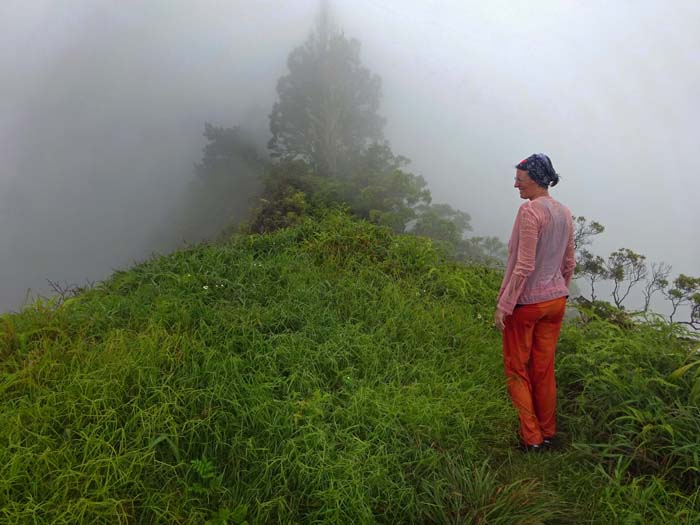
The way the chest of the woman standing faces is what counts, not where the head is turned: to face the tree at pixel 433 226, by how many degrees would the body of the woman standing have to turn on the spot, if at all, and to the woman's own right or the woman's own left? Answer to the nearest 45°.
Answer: approximately 45° to the woman's own right

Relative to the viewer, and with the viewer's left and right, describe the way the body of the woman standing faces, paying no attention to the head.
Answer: facing away from the viewer and to the left of the viewer

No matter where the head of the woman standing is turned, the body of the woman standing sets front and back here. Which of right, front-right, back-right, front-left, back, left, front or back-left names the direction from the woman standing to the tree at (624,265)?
front-right

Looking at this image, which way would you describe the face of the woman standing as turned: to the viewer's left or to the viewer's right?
to the viewer's left

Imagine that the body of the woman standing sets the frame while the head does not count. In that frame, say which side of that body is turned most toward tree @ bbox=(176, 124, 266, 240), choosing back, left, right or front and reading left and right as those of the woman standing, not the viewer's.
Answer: front

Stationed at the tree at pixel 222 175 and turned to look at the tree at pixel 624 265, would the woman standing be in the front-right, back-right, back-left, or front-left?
front-right

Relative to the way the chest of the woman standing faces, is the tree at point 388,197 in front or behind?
in front

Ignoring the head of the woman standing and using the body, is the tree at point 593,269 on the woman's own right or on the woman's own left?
on the woman's own right
